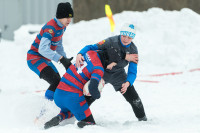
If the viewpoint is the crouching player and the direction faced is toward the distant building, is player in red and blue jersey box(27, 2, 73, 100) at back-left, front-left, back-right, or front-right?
front-left

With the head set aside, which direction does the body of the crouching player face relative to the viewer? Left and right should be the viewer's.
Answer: facing away from the viewer and to the right of the viewer

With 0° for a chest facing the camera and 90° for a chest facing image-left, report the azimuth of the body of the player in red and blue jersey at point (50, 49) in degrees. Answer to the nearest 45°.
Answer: approximately 270°

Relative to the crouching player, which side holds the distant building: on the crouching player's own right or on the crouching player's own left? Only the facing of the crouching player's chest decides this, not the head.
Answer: on the crouching player's own left

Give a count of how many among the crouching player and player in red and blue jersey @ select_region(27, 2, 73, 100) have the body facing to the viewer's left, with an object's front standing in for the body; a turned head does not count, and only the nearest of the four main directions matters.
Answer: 0

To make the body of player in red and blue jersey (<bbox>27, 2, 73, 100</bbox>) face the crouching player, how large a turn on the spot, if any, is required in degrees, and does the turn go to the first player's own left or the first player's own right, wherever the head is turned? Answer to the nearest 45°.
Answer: approximately 45° to the first player's own right

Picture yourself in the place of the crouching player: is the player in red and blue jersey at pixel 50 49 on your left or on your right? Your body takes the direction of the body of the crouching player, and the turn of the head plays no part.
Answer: on your left

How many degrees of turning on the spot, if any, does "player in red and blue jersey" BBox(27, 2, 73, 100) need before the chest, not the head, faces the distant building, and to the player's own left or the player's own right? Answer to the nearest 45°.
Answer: approximately 90° to the player's own left
